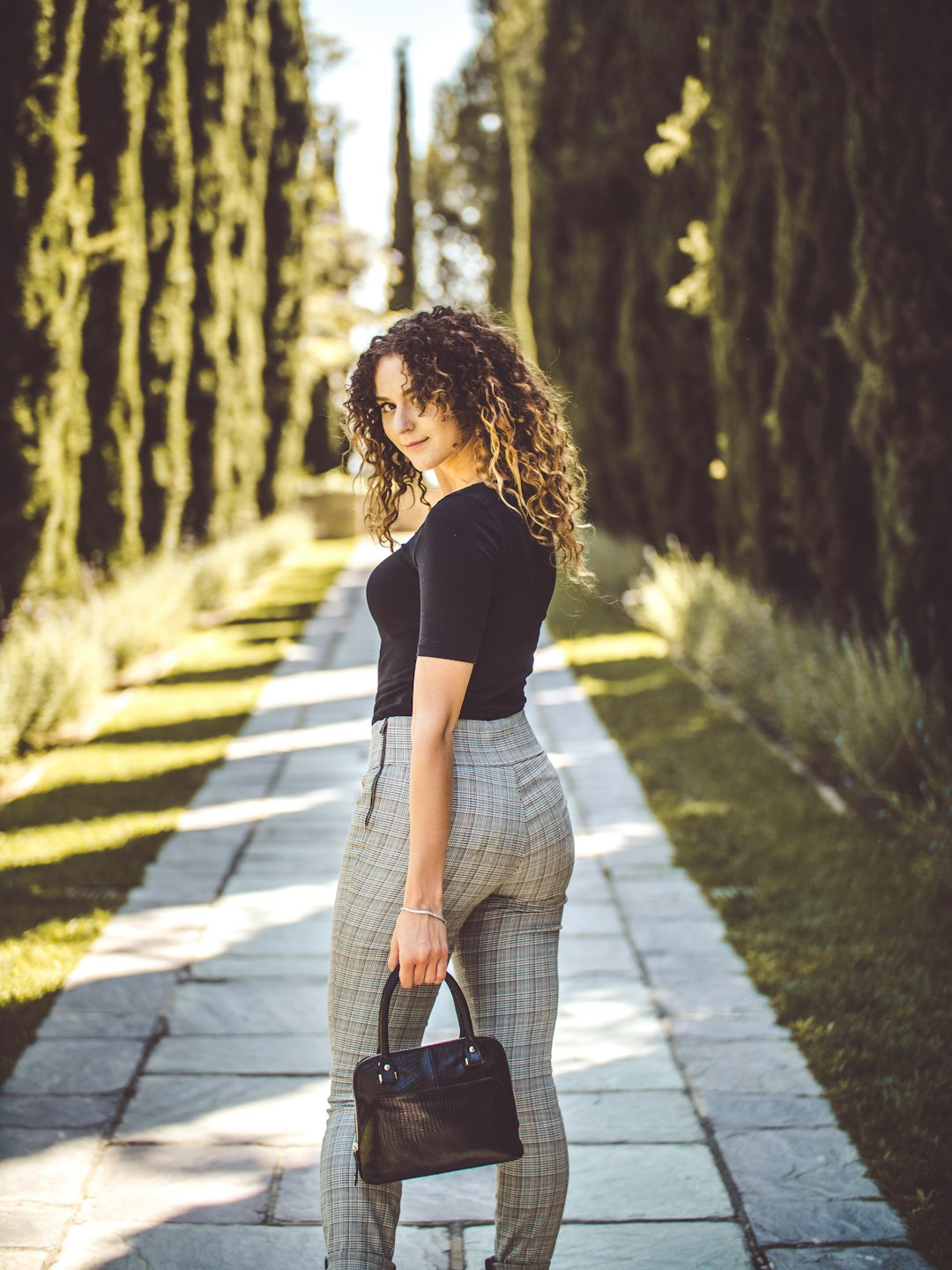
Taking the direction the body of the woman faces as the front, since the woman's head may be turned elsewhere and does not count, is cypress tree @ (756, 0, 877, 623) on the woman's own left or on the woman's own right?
on the woman's own right

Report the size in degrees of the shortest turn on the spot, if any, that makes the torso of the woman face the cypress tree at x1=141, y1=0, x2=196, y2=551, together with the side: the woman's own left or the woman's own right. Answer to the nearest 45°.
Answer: approximately 45° to the woman's own right

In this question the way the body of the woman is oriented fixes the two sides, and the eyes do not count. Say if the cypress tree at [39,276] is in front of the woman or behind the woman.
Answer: in front

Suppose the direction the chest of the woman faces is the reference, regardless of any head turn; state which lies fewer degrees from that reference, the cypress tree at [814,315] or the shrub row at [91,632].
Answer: the shrub row

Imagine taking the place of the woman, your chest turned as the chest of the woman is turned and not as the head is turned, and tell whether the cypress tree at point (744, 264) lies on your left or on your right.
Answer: on your right

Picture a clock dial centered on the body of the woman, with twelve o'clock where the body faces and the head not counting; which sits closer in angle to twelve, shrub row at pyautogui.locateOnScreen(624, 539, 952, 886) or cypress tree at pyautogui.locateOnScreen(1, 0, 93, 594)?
the cypress tree

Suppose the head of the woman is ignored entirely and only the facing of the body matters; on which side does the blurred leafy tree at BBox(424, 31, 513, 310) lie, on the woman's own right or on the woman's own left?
on the woman's own right

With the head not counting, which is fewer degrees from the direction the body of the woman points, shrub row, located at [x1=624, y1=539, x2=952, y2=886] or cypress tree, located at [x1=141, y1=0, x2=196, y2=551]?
the cypress tree

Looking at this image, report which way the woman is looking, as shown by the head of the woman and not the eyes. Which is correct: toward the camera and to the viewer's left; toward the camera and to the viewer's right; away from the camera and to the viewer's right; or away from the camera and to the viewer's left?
toward the camera and to the viewer's left

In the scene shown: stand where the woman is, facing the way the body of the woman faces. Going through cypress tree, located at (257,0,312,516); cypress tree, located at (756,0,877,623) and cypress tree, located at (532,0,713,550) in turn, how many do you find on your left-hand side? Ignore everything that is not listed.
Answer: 0

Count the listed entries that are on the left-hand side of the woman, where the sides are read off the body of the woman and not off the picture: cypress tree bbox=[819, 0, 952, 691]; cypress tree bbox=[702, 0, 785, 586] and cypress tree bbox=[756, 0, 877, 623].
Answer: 0

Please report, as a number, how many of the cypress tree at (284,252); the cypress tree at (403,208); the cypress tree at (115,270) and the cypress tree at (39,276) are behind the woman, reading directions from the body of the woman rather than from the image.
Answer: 0

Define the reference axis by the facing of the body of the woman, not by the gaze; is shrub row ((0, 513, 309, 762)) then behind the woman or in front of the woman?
in front

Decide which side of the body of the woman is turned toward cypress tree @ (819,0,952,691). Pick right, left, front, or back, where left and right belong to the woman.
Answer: right

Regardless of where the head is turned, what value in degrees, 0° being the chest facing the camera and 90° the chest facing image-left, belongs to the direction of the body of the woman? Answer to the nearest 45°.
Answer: approximately 135°
